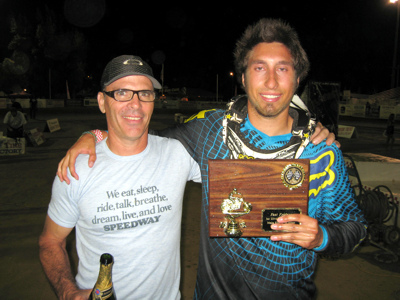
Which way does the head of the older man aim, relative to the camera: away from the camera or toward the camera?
toward the camera

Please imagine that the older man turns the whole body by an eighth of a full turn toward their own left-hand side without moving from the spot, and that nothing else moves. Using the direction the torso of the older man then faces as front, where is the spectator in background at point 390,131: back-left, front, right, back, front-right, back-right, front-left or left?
left

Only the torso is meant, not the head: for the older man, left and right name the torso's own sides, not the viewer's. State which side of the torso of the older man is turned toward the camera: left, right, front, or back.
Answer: front

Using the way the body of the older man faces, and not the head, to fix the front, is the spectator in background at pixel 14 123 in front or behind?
behind
